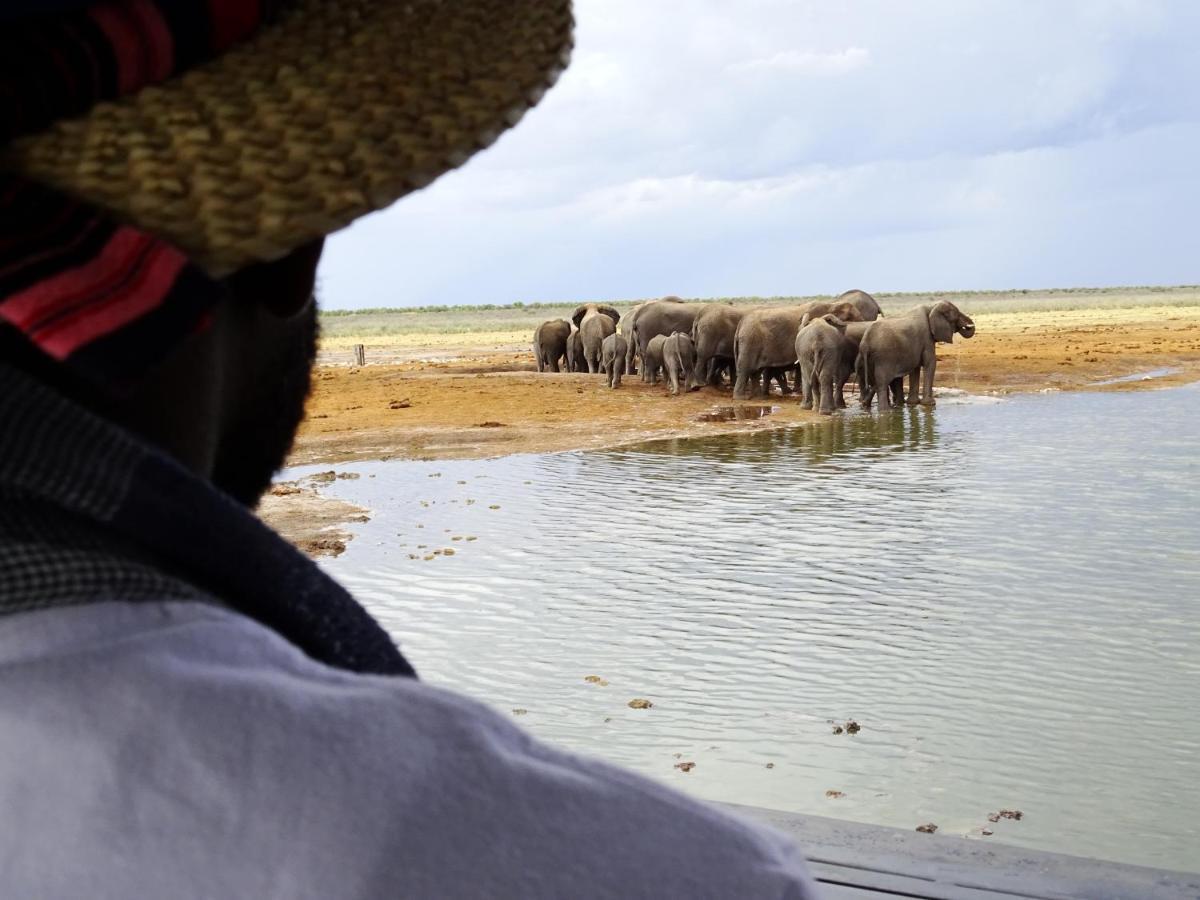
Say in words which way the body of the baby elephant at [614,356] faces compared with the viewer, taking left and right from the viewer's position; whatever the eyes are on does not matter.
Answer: facing away from the viewer

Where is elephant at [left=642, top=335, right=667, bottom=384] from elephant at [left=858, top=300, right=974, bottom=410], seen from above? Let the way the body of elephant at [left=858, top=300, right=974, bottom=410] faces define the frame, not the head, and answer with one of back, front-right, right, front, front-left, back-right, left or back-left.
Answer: left

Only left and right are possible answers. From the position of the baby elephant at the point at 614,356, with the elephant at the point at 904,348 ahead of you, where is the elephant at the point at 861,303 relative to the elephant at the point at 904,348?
left

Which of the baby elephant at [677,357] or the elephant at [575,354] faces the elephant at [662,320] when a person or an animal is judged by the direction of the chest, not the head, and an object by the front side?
the baby elephant

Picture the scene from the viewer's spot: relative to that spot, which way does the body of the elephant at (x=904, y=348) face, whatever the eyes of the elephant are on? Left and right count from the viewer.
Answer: facing away from the viewer and to the right of the viewer

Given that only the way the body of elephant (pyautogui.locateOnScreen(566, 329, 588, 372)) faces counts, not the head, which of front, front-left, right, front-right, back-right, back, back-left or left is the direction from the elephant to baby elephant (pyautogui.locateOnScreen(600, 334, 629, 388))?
back

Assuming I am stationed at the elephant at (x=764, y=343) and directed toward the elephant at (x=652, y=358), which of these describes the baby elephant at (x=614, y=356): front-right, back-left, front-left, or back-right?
front-left

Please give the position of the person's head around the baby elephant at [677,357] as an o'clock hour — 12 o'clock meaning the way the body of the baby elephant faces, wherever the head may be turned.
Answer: The person's head is roughly at 6 o'clock from the baby elephant.

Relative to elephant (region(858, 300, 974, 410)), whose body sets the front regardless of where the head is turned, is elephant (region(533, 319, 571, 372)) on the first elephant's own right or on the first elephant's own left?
on the first elephant's own left

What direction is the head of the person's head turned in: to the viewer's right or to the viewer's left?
to the viewer's right

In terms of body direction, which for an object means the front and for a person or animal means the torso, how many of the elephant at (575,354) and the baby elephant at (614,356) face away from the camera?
2

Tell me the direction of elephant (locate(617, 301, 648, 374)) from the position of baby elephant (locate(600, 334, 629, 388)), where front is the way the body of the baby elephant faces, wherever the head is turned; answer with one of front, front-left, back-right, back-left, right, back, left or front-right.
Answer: front

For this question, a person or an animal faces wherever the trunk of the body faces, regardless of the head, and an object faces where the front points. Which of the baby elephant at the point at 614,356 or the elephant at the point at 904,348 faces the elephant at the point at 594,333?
the baby elephant

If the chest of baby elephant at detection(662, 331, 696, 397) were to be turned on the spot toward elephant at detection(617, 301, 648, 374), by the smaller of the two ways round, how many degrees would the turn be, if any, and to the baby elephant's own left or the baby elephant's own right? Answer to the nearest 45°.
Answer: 0° — it already faces it

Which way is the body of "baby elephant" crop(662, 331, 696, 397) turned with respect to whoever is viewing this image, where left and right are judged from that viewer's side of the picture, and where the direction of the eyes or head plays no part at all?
facing away from the viewer

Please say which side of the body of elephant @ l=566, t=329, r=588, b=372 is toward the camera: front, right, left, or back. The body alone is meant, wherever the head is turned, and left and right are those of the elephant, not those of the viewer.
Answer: back
